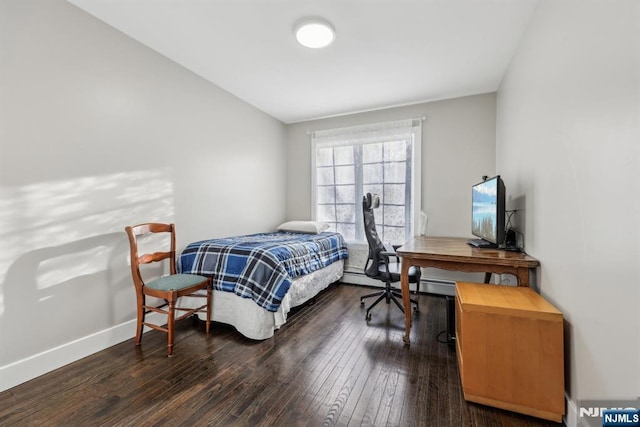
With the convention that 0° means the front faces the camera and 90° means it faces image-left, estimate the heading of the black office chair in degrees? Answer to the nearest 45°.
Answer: approximately 270°

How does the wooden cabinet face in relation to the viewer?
to the viewer's left

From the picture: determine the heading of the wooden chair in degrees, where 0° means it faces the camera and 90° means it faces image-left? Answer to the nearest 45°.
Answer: approximately 315°

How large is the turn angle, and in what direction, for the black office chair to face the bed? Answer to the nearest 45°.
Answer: approximately 135° to its right

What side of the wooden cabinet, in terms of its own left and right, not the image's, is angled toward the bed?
front

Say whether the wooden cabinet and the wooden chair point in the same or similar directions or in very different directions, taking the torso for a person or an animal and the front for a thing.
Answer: very different directions

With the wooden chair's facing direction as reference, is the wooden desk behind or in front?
in front

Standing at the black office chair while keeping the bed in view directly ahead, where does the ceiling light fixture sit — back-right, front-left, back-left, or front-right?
front-left

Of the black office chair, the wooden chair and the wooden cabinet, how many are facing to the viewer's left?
1

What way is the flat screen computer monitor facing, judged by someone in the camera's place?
facing the viewer and to the left of the viewer

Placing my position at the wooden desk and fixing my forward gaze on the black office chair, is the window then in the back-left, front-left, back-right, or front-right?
front-right

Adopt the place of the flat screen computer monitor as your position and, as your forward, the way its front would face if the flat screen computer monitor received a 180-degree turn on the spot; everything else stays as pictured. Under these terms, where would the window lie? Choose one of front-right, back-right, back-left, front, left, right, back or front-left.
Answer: left

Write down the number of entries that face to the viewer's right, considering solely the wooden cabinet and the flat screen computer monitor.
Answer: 0

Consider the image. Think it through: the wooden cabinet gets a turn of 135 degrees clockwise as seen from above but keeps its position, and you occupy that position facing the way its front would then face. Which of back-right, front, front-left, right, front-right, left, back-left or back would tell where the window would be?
left
